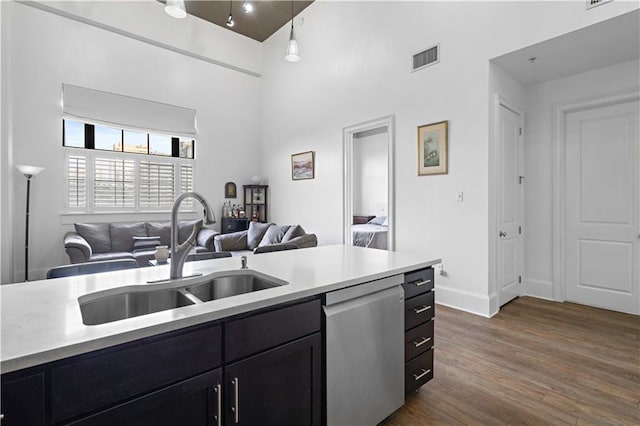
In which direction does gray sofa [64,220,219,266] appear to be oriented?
toward the camera

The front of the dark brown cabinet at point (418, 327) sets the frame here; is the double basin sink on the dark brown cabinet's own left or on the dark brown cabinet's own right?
on the dark brown cabinet's own right

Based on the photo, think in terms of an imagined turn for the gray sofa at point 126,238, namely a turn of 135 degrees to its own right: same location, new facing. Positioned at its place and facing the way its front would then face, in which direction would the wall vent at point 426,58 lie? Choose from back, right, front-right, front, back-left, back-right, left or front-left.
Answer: back

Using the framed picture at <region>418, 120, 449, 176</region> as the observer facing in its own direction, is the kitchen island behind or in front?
in front

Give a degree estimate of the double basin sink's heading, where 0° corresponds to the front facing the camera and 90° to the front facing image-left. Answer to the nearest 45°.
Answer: approximately 315°

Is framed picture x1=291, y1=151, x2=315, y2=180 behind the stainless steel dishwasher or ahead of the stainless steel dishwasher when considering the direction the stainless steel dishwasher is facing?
behind

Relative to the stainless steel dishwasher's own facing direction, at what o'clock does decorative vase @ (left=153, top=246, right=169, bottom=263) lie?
The decorative vase is roughly at 5 o'clock from the stainless steel dishwasher.

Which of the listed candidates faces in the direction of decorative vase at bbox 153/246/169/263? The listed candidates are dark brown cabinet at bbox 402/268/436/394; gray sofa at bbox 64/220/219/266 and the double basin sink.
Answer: the gray sofa

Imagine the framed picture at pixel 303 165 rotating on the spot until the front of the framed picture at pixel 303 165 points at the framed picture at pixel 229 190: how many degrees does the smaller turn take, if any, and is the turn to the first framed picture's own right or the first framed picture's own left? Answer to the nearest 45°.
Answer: approximately 90° to the first framed picture's own right

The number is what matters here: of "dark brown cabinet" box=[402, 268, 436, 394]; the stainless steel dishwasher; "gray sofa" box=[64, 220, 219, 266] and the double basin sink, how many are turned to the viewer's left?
0

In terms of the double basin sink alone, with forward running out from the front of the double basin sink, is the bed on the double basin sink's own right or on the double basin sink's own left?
on the double basin sink's own left

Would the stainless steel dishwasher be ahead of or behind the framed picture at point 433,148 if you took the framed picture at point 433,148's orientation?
ahead

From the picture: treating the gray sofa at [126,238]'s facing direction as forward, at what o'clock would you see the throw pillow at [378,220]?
The throw pillow is roughly at 9 o'clock from the gray sofa.
